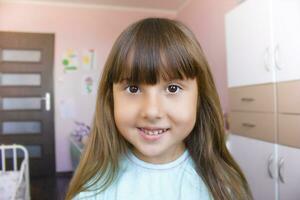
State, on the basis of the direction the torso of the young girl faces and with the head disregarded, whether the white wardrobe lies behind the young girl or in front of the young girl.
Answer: behind

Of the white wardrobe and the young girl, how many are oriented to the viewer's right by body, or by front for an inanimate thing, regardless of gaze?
0

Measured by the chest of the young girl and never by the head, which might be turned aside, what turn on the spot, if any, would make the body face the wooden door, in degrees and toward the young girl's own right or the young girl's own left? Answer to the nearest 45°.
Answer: approximately 135° to the young girl's own right

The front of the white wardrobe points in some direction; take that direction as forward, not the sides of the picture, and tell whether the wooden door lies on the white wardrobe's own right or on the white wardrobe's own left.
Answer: on the white wardrobe's own right

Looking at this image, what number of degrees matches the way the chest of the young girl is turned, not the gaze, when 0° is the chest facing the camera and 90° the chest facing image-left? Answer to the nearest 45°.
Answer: approximately 0°

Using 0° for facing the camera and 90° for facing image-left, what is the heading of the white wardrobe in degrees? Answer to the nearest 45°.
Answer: approximately 45°

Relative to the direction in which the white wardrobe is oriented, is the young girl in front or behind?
in front
